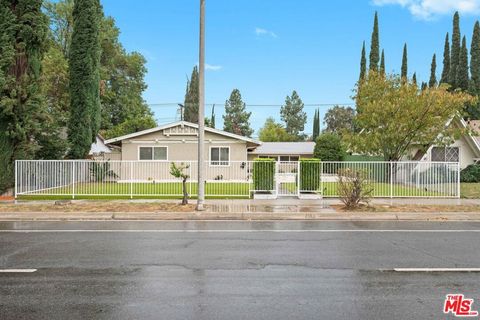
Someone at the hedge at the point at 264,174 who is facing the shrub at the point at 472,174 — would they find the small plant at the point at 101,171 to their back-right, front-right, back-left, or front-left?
back-left

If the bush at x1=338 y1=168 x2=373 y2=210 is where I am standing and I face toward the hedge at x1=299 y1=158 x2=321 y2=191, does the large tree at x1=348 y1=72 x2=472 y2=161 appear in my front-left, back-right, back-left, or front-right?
front-right

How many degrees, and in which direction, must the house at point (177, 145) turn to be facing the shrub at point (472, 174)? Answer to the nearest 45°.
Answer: approximately 90° to its left

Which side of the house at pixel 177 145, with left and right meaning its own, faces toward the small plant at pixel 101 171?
front

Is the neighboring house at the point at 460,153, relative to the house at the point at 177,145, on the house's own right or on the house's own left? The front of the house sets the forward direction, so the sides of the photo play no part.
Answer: on the house's own left

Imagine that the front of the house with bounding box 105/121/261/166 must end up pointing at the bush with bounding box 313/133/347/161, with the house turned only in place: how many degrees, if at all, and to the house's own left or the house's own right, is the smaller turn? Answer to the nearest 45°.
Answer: approximately 135° to the house's own left

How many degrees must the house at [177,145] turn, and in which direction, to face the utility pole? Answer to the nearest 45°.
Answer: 0° — it already faces it

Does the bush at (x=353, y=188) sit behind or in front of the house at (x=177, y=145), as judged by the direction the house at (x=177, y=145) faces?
in front

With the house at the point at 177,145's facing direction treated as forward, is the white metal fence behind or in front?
in front

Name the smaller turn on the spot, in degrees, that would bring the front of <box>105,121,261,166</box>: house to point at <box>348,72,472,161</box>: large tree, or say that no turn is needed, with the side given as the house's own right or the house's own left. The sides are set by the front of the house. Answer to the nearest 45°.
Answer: approximately 45° to the house's own left

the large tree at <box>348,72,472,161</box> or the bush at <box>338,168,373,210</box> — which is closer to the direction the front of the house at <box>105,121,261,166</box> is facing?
the bush

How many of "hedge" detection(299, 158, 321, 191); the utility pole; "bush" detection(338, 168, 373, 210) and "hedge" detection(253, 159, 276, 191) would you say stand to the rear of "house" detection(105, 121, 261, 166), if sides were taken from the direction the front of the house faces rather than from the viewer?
0

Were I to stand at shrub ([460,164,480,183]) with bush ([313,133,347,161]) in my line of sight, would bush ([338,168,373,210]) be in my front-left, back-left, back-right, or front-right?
back-left

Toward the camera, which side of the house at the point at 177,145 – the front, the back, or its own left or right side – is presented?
front
